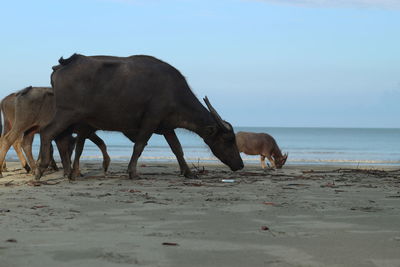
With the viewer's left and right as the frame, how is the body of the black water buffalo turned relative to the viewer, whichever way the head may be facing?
facing to the right of the viewer

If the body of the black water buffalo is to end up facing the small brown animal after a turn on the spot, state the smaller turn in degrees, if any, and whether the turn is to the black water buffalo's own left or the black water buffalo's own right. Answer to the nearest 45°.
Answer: approximately 45° to the black water buffalo's own left

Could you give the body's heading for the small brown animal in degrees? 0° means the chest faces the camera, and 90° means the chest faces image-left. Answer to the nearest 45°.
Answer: approximately 270°

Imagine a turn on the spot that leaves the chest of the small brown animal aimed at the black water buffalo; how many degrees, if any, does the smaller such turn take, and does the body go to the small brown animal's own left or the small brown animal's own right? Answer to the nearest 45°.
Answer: approximately 90° to the small brown animal's own right

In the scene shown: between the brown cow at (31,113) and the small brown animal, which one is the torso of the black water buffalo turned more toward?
the small brown animal

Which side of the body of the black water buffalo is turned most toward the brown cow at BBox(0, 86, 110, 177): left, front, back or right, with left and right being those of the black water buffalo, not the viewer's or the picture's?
back

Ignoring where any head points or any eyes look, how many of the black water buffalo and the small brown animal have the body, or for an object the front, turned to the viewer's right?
2
